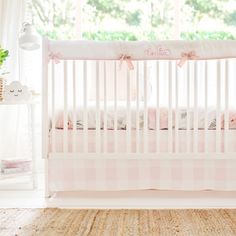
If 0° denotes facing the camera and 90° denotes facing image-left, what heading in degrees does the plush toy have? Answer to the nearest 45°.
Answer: approximately 0°

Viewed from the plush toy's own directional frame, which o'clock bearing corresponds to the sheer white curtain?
The sheer white curtain is roughly at 6 o'clock from the plush toy.

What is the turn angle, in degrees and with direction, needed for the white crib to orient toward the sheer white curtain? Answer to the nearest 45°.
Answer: approximately 135° to its right

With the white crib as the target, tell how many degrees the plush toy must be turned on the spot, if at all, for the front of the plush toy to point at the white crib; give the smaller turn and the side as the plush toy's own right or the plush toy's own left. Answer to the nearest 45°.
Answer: approximately 45° to the plush toy's own left

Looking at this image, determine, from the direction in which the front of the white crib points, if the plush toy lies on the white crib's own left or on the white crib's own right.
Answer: on the white crib's own right

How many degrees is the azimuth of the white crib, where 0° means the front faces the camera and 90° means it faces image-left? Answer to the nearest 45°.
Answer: approximately 0°

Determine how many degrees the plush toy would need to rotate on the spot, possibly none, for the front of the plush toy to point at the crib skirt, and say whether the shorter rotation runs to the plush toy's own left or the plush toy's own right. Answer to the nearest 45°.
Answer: approximately 45° to the plush toy's own left

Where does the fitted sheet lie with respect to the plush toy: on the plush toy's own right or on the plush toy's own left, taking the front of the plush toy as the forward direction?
on the plush toy's own left

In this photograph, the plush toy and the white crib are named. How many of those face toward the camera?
2
